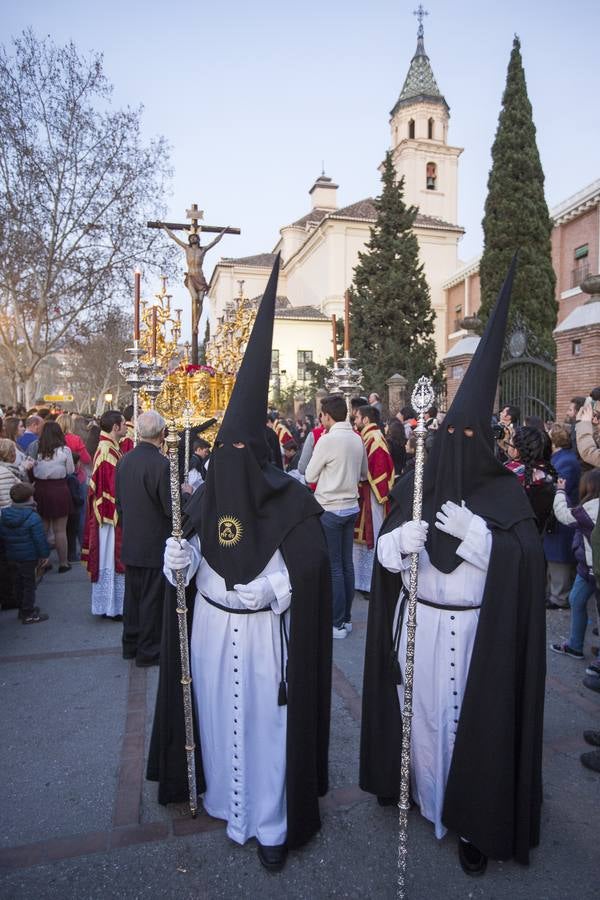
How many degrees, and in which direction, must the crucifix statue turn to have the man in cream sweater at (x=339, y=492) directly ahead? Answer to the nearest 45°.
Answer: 0° — it already faces them

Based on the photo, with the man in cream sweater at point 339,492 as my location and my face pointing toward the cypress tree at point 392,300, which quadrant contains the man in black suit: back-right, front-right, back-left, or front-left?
back-left

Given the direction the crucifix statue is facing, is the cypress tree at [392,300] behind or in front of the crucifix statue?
behind

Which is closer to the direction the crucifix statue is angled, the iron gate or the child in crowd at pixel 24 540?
the child in crowd

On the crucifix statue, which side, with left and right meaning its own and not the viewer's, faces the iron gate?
left

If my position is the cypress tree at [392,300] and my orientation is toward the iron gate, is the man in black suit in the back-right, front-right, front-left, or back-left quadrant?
front-right

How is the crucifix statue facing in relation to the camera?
toward the camera

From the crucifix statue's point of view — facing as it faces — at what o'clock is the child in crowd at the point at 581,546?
The child in crowd is roughly at 11 o'clock from the crucifix statue.

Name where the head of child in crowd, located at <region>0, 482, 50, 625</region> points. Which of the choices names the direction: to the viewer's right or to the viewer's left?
to the viewer's right

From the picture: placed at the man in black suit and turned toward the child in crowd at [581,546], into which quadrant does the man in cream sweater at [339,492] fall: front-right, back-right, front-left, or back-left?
front-left

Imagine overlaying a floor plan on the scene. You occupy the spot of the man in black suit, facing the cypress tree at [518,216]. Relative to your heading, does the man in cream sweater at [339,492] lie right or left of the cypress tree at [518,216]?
right

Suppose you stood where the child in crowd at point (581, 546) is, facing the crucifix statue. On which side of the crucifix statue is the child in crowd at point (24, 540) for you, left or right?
left

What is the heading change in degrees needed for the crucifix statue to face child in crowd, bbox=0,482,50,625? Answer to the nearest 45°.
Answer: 0° — it already faces them

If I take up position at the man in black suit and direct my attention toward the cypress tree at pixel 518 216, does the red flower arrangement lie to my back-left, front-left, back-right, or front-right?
front-left

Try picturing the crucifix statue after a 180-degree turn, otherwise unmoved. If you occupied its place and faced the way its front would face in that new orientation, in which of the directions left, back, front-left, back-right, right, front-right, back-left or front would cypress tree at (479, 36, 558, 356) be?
front-right

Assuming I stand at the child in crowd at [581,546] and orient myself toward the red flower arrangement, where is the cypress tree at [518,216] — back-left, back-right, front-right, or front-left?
front-right

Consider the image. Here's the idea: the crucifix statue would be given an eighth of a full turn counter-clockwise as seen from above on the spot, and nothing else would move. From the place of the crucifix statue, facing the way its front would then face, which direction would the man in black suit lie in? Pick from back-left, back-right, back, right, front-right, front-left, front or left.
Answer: front-right
